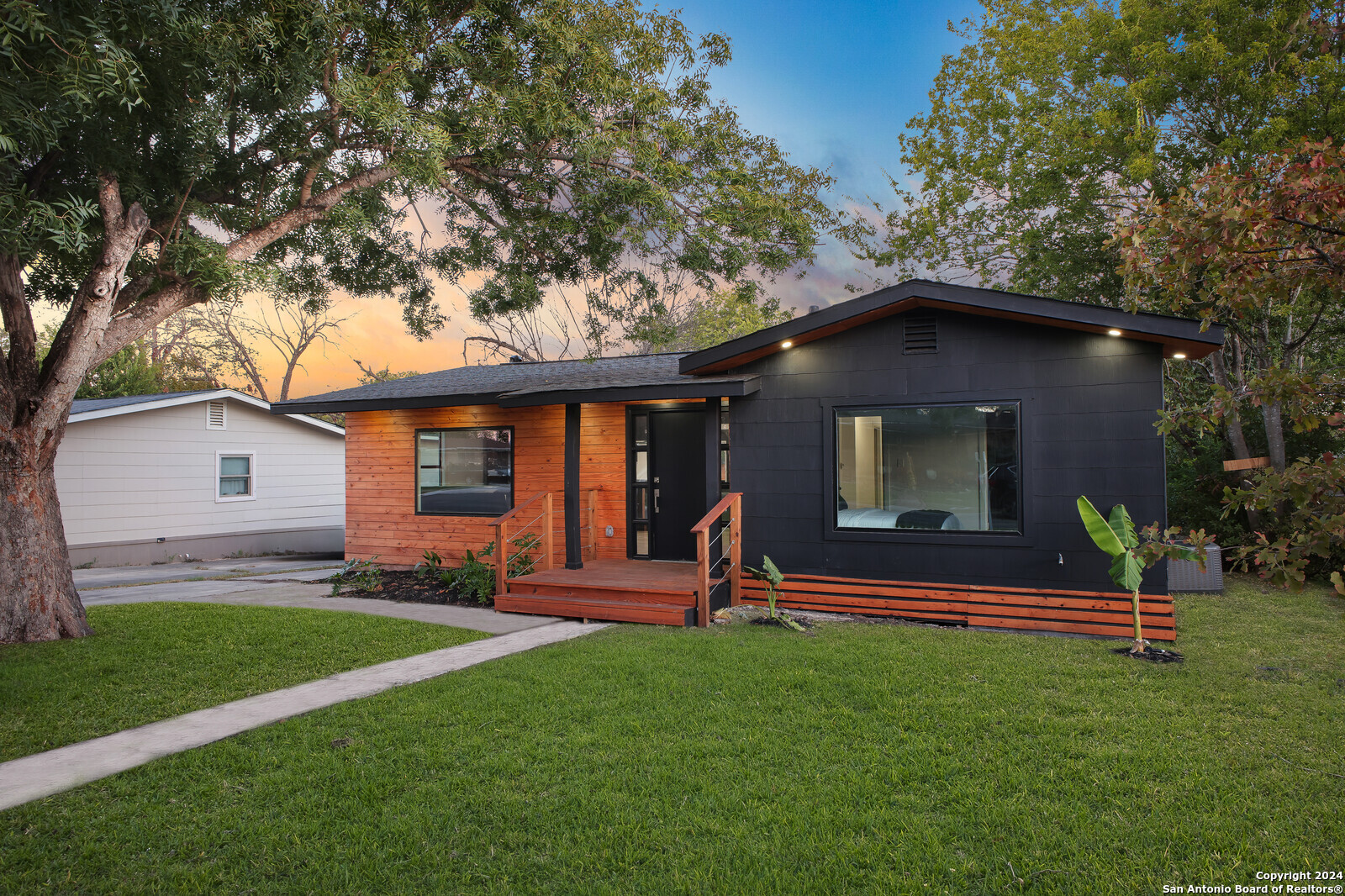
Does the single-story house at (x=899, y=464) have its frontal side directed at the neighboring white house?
no

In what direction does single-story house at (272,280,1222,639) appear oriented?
toward the camera

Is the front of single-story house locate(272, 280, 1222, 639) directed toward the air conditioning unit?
no

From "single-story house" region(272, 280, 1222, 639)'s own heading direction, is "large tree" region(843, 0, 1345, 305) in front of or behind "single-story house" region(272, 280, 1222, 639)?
behind

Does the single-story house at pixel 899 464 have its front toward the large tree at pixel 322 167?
no

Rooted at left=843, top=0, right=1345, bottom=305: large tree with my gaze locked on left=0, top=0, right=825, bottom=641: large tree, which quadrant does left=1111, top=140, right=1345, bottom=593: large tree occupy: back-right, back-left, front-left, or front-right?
front-left

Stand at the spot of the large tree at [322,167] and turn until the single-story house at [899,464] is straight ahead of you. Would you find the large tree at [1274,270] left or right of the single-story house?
right

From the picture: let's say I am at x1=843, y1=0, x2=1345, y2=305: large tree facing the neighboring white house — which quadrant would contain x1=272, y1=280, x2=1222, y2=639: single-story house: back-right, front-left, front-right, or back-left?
front-left
